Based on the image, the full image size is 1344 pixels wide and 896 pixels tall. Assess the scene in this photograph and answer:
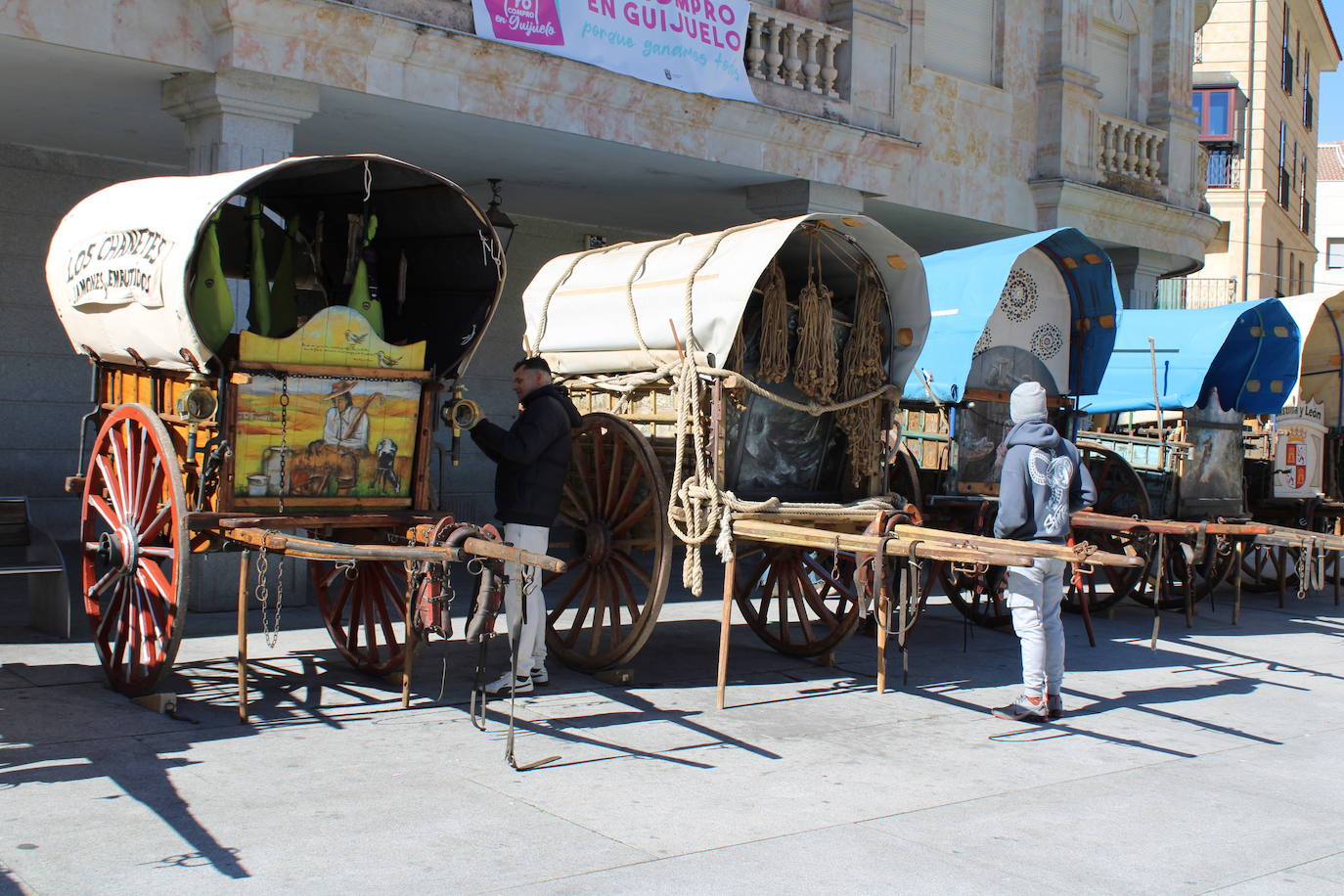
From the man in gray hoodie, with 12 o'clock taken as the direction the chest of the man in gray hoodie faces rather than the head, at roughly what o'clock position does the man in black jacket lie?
The man in black jacket is roughly at 10 o'clock from the man in gray hoodie.

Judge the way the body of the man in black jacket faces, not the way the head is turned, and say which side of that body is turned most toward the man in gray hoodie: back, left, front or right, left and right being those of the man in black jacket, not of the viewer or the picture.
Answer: back

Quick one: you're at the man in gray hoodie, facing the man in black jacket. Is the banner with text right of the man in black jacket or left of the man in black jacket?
right

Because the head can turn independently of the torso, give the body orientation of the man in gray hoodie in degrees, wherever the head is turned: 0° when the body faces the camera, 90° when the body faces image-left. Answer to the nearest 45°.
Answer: approximately 135°

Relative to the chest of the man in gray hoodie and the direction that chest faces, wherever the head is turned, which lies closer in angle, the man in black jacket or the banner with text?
the banner with text

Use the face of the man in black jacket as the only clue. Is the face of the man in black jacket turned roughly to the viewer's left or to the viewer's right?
to the viewer's left

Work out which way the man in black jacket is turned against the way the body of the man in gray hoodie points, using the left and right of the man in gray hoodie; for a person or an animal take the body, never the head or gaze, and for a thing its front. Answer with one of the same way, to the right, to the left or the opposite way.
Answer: to the left

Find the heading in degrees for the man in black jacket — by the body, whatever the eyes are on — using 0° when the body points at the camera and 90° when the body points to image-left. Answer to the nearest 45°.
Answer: approximately 90°
